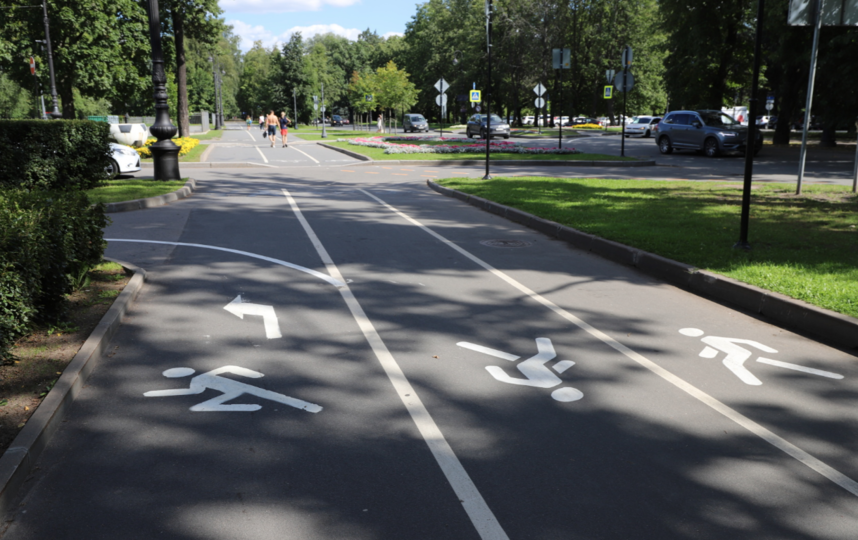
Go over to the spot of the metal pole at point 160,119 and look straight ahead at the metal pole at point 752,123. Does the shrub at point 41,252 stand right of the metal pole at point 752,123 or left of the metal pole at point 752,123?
right

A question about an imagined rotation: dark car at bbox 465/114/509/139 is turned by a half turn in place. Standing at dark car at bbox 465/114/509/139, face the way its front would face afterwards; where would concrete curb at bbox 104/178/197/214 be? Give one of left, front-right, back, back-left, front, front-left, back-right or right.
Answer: back-left

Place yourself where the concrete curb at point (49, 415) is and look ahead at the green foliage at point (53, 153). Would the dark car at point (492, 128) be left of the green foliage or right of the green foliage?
right

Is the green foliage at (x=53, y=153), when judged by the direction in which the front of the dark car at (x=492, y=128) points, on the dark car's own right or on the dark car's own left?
on the dark car's own right

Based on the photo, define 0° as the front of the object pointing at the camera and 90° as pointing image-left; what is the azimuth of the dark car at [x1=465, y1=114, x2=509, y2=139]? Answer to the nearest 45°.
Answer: approximately 315°
